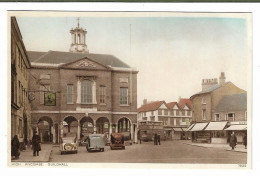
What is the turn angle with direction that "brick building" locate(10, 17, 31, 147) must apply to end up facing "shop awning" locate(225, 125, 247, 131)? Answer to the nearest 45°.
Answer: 0° — it already faces it

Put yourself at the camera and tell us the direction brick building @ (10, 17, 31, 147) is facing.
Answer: facing to the right of the viewer

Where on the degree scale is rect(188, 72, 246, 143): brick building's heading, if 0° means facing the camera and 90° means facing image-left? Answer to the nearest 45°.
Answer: approximately 45°

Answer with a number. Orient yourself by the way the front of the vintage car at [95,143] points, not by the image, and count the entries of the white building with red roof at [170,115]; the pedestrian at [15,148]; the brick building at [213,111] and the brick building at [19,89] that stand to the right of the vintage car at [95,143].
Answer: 2

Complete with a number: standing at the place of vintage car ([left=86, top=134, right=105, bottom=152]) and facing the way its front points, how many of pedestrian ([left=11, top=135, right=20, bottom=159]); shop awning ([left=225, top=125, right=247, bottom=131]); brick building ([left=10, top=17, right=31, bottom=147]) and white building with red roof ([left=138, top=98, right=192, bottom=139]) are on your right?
2
